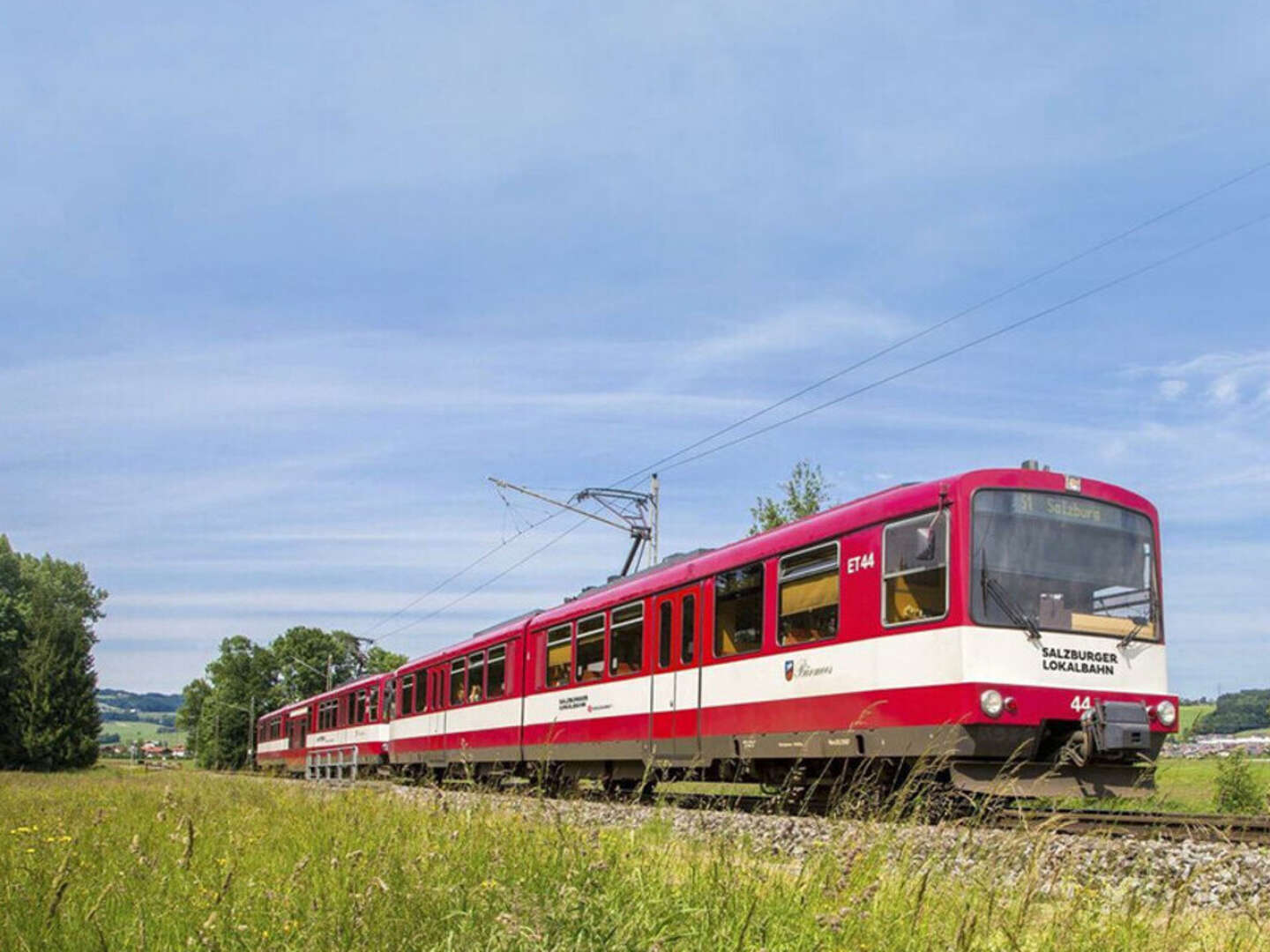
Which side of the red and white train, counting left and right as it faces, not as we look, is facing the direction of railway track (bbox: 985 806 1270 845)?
front

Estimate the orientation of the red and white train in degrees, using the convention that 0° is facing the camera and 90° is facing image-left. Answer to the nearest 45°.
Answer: approximately 315°

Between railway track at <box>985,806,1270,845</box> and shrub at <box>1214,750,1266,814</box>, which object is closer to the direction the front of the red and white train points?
the railway track
